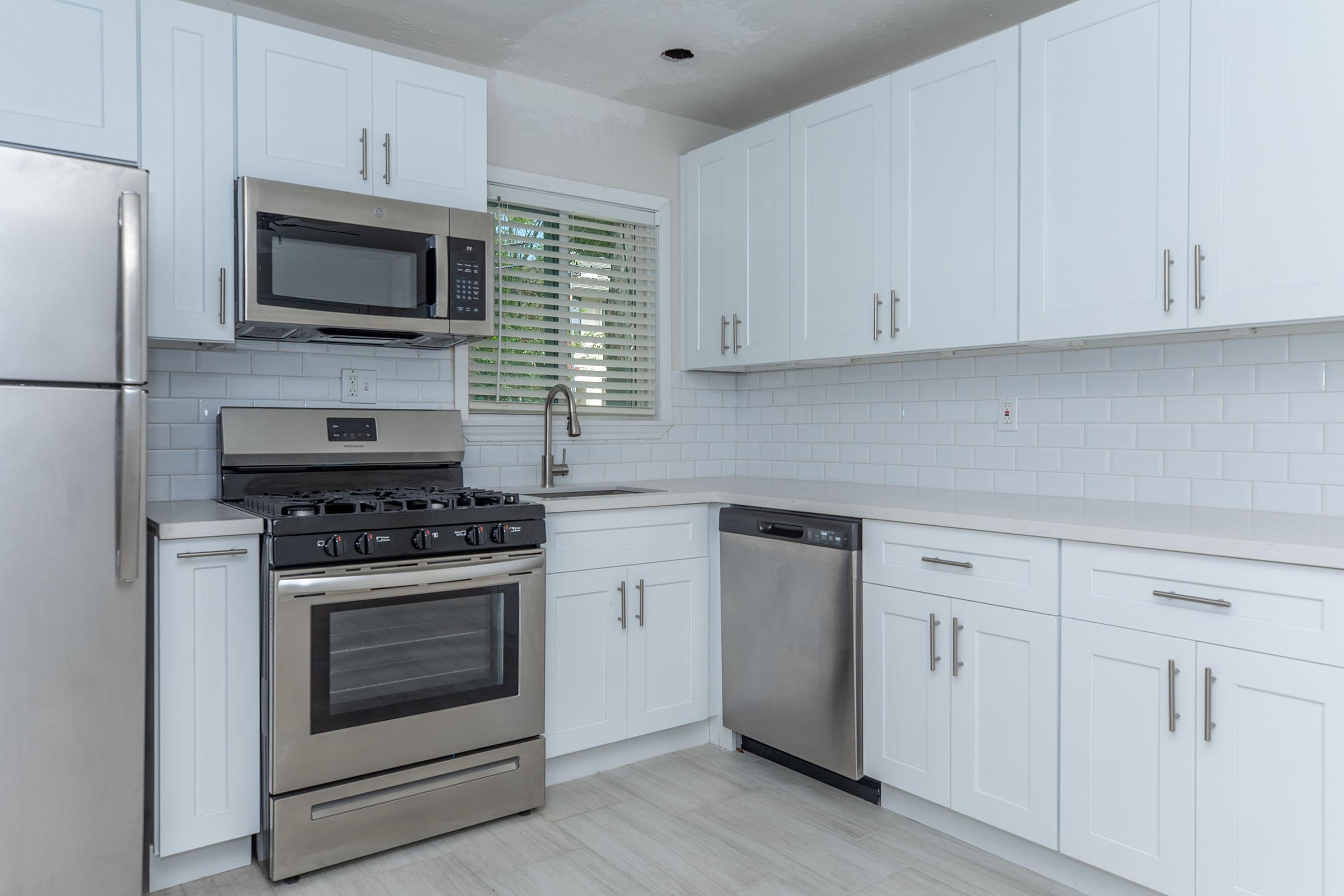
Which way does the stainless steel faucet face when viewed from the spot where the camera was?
facing the viewer and to the right of the viewer

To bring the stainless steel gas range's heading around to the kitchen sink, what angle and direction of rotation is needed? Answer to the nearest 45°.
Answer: approximately 90° to its left

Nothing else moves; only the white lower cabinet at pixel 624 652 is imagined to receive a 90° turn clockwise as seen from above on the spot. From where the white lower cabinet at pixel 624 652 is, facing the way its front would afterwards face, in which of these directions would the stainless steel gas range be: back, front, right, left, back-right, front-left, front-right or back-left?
front

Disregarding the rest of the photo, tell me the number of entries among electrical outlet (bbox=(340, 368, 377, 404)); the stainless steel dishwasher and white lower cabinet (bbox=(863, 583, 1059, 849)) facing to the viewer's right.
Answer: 0

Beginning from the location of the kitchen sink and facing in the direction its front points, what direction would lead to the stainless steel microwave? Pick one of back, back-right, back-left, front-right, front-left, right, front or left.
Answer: right

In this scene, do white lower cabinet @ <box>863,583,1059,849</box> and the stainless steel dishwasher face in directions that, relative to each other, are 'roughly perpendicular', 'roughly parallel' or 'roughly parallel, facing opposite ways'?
roughly parallel

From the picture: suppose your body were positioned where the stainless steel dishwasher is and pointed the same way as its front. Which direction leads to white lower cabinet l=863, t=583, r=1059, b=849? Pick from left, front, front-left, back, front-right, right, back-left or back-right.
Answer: left

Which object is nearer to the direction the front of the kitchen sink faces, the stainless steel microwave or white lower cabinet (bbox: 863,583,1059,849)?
the white lower cabinet

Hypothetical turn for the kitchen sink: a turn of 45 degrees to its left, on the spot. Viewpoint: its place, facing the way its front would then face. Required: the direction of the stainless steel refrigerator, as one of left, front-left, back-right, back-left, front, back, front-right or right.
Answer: back-right

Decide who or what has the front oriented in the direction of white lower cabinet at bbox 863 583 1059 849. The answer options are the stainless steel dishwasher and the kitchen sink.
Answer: the kitchen sink

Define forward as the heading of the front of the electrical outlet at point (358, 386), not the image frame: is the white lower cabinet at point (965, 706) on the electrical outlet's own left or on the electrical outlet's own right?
on the electrical outlet's own left
